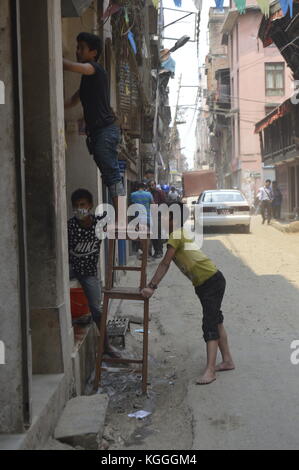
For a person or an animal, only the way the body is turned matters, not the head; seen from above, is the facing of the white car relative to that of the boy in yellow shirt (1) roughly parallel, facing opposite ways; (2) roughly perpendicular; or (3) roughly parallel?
roughly perpendicular

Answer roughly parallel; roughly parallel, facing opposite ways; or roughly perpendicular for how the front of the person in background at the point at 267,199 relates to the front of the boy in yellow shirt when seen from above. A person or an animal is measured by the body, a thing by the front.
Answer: roughly perpendicular

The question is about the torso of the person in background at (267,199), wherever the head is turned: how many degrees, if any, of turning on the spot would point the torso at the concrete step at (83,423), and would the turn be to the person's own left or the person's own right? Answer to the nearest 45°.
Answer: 0° — they already face it

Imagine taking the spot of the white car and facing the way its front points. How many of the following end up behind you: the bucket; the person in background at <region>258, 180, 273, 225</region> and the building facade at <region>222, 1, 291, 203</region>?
1

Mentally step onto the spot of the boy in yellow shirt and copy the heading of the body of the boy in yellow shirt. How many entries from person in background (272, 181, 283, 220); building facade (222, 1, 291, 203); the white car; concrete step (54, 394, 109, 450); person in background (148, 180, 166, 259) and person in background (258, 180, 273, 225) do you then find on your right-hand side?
5

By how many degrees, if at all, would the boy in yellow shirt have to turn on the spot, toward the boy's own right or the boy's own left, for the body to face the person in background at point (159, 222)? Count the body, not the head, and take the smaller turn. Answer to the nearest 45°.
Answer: approximately 90° to the boy's own right

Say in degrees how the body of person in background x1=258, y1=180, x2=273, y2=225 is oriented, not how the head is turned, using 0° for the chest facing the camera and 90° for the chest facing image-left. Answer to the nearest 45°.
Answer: approximately 0°

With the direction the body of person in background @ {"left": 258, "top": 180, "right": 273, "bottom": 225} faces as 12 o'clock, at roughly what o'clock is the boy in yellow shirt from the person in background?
The boy in yellow shirt is roughly at 12 o'clock from the person in background.

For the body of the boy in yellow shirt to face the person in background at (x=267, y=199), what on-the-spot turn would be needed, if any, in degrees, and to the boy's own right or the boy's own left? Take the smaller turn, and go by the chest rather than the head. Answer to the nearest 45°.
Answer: approximately 90° to the boy's own right

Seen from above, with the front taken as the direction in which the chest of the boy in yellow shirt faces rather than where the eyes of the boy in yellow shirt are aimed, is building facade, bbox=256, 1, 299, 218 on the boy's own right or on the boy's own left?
on the boy's own right

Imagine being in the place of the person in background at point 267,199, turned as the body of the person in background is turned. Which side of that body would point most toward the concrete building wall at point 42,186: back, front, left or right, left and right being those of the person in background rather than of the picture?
front

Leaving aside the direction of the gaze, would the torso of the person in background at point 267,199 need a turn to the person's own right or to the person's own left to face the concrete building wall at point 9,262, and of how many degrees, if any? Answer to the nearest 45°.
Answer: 0° — they already face it

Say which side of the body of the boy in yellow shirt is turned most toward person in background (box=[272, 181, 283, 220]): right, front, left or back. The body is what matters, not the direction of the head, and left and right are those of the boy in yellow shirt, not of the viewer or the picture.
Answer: right

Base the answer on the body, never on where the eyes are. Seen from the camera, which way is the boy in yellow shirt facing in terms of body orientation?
to the viewer's left
